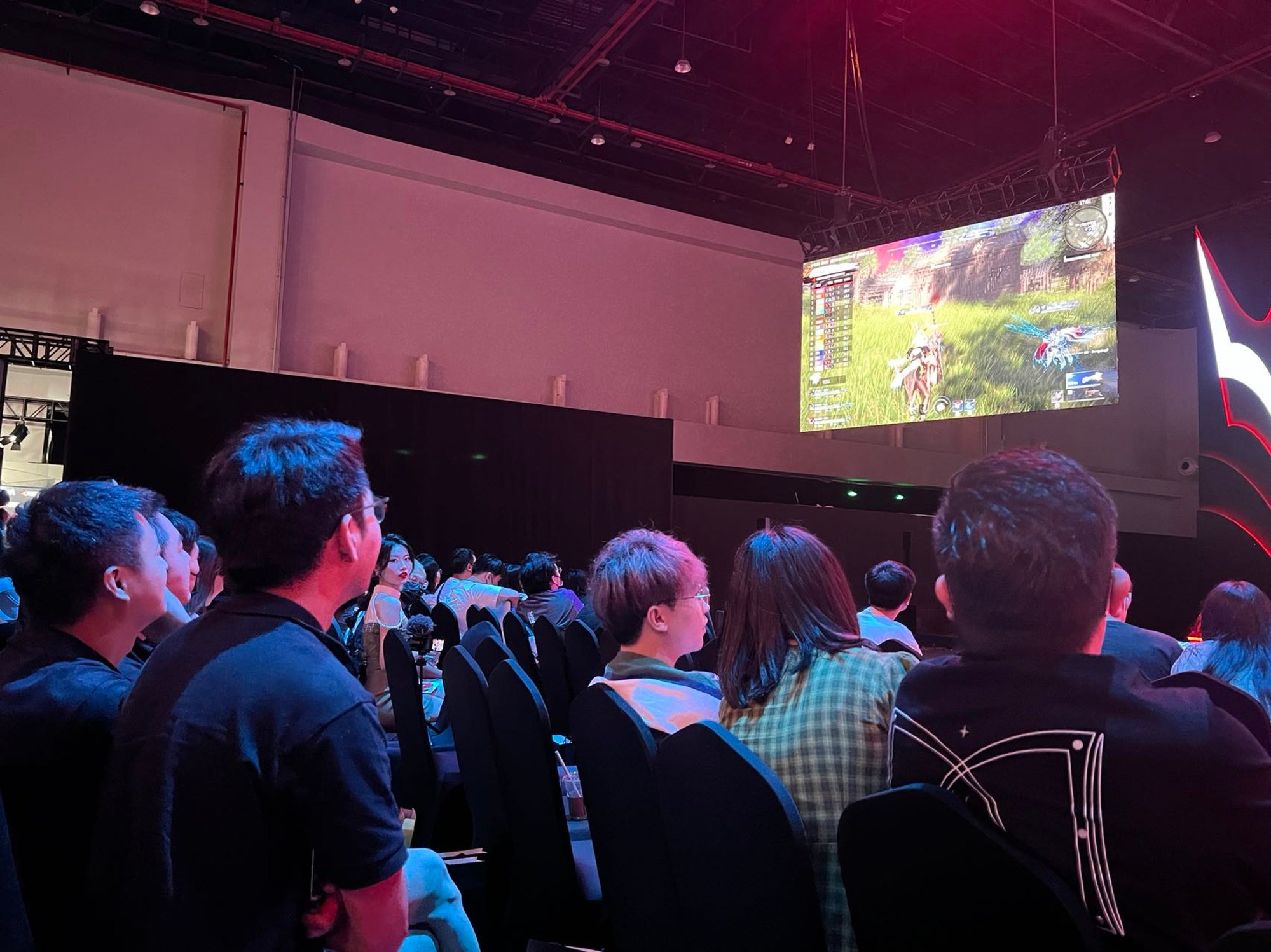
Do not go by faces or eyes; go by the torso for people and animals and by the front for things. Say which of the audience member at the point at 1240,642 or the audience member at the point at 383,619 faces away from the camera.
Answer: the audience member at the point at 1240,642

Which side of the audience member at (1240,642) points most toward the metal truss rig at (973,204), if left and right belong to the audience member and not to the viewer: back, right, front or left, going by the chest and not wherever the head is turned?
front

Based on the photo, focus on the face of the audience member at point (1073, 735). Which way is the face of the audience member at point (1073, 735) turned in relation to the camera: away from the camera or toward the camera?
away from the camera

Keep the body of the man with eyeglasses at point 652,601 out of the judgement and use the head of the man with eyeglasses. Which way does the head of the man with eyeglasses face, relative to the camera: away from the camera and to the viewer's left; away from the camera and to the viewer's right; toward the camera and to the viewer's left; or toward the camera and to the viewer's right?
away from the camera and to the viewer's right

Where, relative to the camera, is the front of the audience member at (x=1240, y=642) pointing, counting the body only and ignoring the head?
away from the camera

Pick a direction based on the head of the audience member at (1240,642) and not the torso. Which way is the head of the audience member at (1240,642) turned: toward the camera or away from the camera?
away from the camera

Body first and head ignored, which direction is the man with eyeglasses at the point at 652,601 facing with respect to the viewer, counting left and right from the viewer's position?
facing away from the viewer and to the right of the viewer

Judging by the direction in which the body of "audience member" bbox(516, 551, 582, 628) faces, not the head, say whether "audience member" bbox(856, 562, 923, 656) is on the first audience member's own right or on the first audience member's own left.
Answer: on the first audience member's own right

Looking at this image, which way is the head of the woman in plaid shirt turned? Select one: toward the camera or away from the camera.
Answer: away from the camera

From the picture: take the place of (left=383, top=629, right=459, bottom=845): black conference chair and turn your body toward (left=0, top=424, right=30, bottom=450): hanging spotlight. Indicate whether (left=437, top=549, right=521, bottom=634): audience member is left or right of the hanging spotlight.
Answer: right

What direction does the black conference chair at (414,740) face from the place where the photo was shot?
facing away from the viewer and to the right of the viewer

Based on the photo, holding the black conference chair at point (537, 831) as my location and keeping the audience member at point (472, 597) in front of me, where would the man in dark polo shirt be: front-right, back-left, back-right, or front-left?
back-left

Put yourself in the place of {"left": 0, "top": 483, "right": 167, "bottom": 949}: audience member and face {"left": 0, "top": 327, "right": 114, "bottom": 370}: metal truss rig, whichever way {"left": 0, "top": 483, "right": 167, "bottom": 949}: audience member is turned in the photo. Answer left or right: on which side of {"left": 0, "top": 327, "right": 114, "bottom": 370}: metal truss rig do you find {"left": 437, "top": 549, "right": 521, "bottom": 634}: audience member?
right

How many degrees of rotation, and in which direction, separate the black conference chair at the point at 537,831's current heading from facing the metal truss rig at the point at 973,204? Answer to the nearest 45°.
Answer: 0° — it already faces it

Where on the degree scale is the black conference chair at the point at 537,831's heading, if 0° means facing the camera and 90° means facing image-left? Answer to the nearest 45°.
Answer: approximately 225°

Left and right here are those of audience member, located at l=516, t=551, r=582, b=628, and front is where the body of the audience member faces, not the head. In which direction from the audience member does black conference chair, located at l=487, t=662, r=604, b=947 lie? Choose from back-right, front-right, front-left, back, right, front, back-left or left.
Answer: back-right
